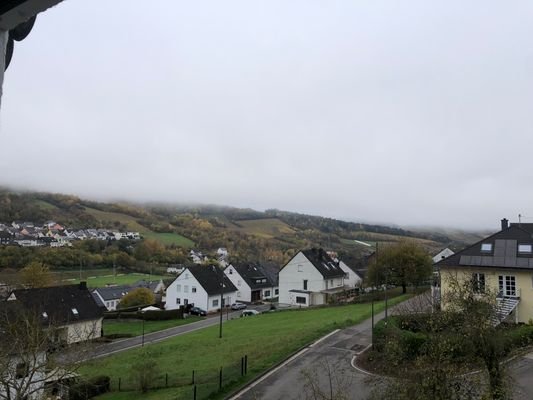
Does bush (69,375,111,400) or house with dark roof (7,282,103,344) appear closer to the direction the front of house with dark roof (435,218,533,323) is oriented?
the bush

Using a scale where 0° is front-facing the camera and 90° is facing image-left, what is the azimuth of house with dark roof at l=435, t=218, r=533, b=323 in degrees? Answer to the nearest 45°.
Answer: approximately 0°

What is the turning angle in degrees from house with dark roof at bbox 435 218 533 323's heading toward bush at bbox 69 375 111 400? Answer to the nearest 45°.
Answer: approximately 45° to its right

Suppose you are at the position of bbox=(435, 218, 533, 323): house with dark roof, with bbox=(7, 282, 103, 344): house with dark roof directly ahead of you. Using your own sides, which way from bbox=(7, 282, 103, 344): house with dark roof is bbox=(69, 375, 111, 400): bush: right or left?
left

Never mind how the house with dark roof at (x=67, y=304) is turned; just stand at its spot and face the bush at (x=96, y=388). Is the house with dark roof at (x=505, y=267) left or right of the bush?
left

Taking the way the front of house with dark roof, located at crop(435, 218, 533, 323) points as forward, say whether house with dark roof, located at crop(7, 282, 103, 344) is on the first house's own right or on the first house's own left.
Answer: on the first house's own right
